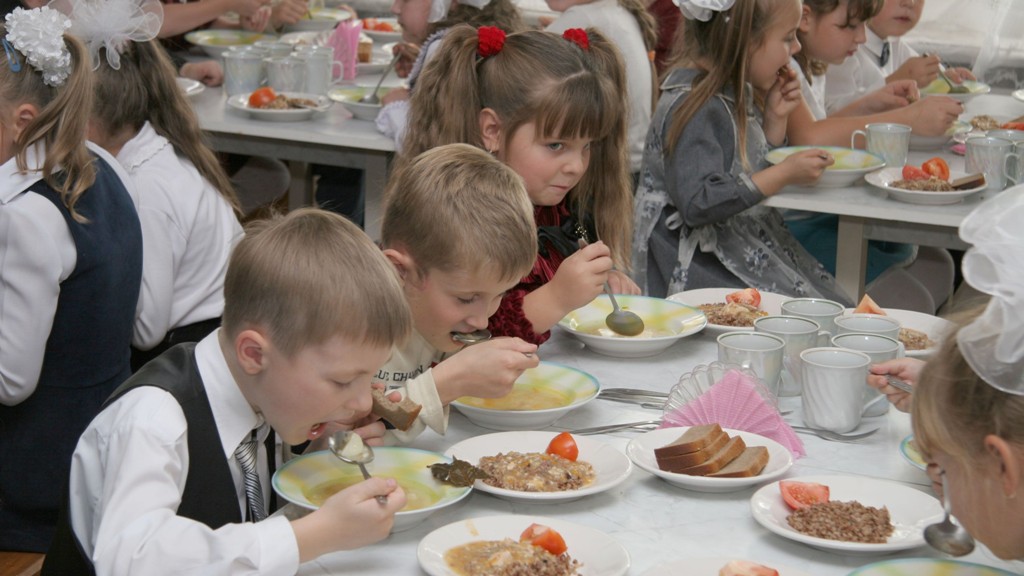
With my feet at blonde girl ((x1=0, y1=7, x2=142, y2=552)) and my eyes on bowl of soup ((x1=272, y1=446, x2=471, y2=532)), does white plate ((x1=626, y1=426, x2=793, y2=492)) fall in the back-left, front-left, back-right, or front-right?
front-left

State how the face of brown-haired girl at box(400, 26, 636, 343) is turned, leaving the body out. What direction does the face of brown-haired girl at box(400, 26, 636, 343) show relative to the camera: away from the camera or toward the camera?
toward the camera

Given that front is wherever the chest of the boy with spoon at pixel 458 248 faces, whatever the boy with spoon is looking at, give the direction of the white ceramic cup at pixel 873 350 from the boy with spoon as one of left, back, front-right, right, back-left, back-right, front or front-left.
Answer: front-left

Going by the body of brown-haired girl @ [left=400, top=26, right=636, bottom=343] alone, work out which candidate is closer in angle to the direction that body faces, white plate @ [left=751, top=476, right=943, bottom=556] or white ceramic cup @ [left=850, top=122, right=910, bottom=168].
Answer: the white plate

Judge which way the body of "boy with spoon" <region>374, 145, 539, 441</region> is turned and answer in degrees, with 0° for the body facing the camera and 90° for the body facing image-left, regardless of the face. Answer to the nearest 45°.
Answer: approximately 315°

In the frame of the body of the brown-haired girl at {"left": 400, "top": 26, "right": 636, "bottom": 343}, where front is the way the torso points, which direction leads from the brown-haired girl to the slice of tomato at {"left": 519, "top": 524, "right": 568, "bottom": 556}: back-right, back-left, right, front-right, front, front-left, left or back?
front-right

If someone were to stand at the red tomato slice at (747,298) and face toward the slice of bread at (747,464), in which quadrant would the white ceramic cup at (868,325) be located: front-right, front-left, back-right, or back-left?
front-left

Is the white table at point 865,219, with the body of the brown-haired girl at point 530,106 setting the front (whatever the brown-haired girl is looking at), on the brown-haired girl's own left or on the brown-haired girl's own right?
on the brown-haired girl's own left

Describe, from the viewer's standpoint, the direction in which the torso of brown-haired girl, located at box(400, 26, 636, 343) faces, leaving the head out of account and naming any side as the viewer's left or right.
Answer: facing the viewer and to the right of the viewer

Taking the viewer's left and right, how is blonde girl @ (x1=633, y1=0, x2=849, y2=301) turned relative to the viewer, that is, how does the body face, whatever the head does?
facing to the right of the viewer

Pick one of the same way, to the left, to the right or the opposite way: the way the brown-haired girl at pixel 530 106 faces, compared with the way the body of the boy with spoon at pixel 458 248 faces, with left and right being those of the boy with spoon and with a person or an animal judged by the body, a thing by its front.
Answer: the same way

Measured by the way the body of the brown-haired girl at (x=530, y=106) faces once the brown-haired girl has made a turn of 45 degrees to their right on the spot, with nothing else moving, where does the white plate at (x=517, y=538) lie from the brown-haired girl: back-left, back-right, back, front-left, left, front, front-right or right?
front

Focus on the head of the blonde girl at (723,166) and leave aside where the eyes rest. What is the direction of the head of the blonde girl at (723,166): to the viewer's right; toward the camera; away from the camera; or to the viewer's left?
to the viewer's right
